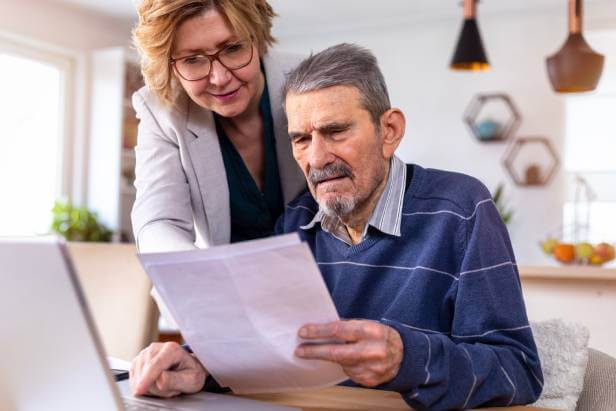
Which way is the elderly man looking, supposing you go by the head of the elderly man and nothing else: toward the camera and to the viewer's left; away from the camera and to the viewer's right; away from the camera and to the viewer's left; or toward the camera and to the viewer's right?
toward the camera and to the viewer's left

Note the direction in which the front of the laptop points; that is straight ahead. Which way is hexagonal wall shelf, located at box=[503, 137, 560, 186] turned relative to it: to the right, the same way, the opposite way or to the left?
the opposite way

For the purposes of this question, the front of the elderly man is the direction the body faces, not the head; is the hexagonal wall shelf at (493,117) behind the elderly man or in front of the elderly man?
behind

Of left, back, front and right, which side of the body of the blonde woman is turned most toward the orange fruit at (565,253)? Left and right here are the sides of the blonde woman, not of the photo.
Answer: left

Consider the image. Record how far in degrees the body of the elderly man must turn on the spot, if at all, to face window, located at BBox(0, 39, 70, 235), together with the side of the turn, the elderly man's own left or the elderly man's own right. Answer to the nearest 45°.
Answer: approximately 90° to the elderly man's own right

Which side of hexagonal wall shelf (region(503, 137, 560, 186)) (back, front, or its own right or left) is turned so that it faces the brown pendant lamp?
front

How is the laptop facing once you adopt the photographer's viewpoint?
facing away from the viewer and to the right of the viewer

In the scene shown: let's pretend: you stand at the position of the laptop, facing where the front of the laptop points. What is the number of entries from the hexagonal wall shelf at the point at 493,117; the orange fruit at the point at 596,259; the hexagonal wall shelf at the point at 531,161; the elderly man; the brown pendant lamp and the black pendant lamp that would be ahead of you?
6

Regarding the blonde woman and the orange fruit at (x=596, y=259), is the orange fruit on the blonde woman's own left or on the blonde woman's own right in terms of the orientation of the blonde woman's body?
on the blonde woman's own left

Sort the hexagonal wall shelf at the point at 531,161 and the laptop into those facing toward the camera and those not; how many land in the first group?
1
